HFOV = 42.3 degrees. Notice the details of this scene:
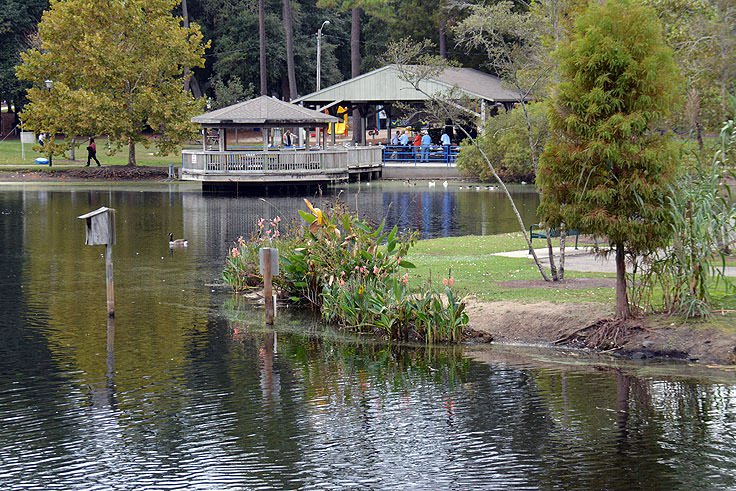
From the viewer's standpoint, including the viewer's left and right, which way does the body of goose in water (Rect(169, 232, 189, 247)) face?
facing to the left of the viewer

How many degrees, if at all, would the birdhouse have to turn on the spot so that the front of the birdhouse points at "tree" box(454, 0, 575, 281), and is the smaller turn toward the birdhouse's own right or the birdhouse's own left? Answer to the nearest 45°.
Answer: approximately 180°

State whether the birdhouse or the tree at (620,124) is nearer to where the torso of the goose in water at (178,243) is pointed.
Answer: the birdhouse

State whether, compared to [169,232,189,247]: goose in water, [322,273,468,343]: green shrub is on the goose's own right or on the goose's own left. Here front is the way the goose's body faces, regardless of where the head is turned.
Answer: on the goose's own left

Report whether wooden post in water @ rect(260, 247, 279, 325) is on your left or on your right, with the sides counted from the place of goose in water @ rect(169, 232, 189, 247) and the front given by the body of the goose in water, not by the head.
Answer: on your left

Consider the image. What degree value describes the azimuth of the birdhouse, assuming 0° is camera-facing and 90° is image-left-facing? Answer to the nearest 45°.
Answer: approximately 90°
